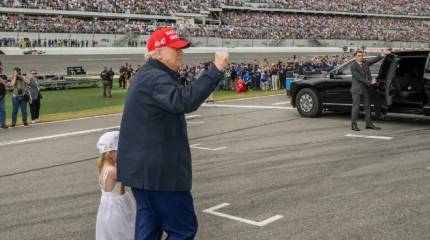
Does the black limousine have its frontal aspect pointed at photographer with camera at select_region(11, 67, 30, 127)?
yes

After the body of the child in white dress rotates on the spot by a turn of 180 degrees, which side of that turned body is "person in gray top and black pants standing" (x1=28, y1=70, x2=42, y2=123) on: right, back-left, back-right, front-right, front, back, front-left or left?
back-right

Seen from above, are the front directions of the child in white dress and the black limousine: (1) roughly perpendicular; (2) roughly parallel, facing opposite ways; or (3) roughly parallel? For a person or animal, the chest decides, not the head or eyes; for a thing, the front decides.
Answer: roughly perpendicular

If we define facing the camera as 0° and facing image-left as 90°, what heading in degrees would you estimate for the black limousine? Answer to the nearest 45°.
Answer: approximately 90°

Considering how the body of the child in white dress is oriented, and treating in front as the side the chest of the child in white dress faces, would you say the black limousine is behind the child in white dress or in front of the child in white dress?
in front

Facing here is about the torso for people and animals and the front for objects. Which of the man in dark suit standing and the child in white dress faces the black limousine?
the child in white dress

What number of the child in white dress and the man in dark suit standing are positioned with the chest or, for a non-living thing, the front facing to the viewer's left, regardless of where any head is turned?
0

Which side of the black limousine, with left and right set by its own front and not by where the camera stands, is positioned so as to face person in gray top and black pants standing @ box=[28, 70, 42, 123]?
front

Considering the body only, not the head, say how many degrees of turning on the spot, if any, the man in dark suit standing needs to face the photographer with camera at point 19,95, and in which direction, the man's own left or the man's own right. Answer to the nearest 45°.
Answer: approximately 135° to the man's own right

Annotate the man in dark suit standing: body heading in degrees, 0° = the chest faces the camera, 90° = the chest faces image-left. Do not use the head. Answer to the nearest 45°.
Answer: approximately 315°

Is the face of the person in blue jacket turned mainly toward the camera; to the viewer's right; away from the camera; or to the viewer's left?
to the viewer's right

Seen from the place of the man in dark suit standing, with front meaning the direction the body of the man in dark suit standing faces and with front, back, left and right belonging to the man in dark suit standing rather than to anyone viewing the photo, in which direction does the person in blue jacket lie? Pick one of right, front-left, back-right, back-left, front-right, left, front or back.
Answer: front-right

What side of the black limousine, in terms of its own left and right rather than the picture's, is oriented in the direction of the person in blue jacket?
left

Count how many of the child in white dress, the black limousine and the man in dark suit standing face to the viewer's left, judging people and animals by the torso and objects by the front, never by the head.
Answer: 1

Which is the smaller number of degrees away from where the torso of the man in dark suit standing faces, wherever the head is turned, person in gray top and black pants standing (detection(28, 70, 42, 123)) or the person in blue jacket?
the person in blue jacket
